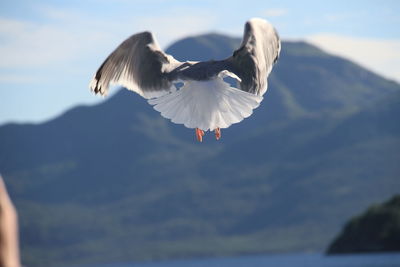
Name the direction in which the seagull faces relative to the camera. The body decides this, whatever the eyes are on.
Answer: away from the camera
